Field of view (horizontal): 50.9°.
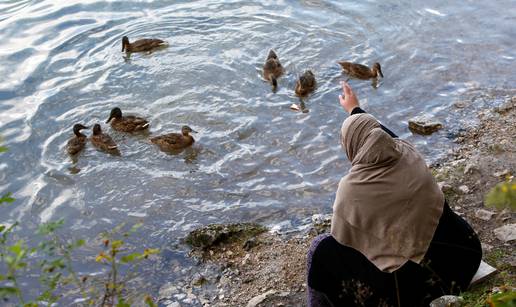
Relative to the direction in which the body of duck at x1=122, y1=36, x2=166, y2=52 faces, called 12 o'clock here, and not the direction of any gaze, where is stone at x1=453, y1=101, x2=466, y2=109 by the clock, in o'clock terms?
The stone is roughly at 7 o'clock from the duck.

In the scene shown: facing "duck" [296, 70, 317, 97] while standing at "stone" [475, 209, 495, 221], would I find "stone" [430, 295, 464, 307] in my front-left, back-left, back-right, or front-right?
back-left

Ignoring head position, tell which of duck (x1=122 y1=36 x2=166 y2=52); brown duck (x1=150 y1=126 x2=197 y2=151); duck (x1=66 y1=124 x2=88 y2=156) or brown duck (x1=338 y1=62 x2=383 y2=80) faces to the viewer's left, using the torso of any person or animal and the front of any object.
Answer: duck (x1=122 y1=36 x2=166 y2=52)

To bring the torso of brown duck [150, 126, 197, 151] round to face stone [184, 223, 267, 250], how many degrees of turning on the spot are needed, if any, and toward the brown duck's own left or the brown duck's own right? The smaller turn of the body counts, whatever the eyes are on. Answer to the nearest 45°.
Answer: approximately 90° to the brown duck's own right

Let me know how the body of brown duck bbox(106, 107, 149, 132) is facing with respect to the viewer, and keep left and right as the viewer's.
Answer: facing to the left of the viewer

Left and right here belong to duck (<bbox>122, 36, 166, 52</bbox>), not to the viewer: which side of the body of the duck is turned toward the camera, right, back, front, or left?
left

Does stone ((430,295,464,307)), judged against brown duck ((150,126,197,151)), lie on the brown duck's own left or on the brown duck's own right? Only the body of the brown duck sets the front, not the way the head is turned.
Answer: on the brown duck's own right

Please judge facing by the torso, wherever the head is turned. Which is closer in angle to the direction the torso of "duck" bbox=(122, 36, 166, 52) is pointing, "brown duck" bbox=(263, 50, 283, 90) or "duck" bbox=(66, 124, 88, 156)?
the duck

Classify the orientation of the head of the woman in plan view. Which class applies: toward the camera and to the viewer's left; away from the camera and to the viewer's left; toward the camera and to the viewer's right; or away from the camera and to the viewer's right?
away from the camera and to the viewer's left

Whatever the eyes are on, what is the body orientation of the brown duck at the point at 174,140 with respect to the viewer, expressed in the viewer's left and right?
facing to the right of the viewer

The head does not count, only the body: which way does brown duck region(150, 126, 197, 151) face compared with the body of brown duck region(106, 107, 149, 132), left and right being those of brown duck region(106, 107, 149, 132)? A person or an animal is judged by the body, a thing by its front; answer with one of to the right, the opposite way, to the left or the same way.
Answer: the opposite way

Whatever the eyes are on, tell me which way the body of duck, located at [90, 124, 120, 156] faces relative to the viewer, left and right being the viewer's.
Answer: facing away from the viewer and to the left of the viewer

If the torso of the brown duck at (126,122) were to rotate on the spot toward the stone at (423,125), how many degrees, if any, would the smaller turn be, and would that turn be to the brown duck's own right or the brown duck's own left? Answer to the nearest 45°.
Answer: approximately 180°

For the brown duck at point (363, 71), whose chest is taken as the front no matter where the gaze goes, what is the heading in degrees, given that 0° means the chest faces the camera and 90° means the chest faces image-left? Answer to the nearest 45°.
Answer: approximately 270°
